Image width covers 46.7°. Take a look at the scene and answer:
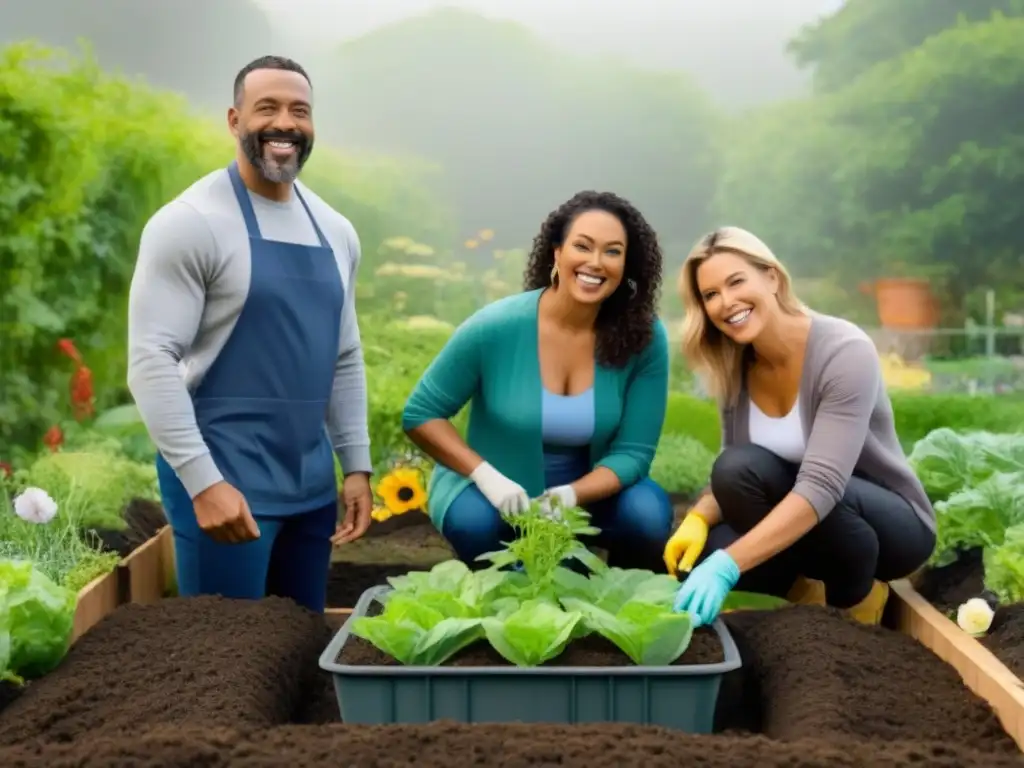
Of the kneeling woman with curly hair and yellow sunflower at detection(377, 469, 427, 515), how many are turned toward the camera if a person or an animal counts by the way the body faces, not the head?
2

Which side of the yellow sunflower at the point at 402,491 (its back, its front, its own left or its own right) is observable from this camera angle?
front

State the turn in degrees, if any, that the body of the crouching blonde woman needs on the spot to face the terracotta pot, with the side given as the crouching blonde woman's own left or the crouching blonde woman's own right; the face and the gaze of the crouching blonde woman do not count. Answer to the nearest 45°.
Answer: approximately 135° to the crouching blonde woman's own right

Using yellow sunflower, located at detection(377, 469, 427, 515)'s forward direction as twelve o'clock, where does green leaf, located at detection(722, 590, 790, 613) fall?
The green leaf is roughly at 11 o'clock from the yellow sunflower.

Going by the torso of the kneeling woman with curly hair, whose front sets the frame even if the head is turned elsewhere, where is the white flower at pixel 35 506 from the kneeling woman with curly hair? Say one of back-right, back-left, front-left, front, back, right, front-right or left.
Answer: right

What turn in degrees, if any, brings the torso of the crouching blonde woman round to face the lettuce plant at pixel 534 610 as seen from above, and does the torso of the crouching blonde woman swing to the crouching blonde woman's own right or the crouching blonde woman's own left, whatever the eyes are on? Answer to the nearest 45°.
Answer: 0° — they already face it

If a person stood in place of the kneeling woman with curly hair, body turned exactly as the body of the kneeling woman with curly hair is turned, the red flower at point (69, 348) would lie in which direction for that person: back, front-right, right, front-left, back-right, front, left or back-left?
back-right

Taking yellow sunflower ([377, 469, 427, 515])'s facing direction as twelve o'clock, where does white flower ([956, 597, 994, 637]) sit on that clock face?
The white flower is roughly at 11 o'clock from the yellow sunflower.

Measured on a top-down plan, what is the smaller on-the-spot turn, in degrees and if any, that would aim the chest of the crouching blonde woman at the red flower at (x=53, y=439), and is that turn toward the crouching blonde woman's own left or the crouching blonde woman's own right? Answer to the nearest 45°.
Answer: approximately 90° to the crouching blonde woman's own right

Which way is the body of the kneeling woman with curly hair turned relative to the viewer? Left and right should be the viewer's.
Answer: facing the viewer

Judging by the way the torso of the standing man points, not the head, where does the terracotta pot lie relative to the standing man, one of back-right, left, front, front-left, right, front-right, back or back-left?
left

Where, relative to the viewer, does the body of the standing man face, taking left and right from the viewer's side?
facing the viewer and to the right of the viewer

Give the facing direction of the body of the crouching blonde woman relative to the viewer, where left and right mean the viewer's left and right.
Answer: facing the viewer and to the left of the viewer

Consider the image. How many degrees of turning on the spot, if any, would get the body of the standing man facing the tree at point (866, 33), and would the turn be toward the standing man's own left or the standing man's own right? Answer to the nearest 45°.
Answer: approximately 90° to the standing man's own left

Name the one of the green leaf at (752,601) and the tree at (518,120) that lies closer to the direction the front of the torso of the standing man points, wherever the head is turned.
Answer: the green leaf

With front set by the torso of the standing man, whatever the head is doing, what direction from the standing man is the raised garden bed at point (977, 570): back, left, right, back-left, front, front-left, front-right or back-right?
front-left

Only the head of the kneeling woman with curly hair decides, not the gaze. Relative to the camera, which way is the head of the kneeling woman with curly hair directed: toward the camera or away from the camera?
toward the camera
